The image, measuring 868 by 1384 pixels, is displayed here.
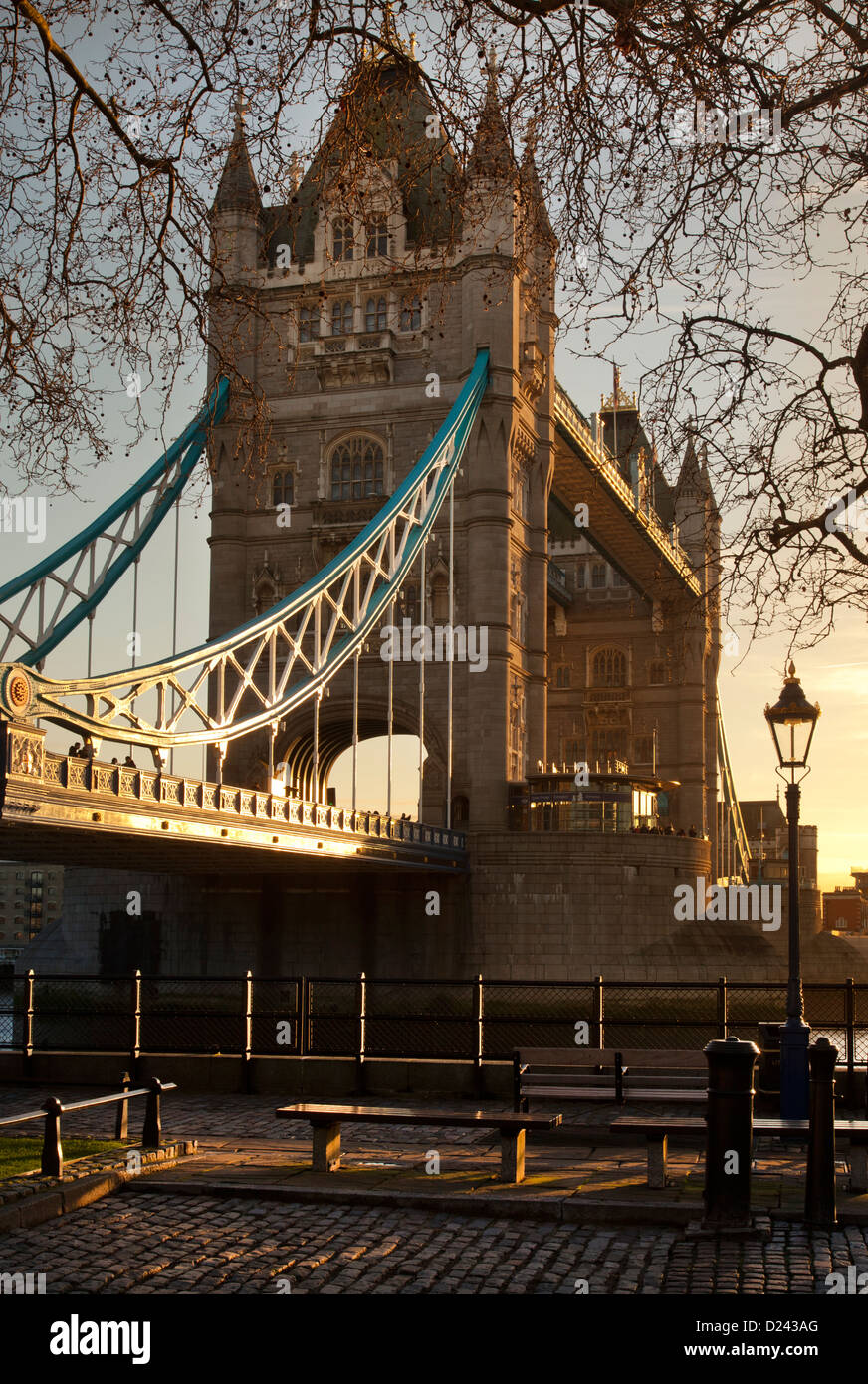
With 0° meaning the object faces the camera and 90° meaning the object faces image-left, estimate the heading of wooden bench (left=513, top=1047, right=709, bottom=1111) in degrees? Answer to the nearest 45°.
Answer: approximately 180°

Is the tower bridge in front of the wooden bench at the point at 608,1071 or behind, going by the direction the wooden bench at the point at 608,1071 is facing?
in front

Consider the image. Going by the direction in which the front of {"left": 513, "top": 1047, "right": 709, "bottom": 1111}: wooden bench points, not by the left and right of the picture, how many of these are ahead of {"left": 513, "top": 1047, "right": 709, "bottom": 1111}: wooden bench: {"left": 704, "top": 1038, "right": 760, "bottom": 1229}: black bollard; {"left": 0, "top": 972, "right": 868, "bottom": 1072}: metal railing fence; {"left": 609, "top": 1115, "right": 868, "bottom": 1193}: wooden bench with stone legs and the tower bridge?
2

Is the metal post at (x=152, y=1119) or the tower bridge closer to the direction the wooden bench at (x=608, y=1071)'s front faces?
the tower bridge

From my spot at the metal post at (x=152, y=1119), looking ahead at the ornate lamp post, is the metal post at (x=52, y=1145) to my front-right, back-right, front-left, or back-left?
back-right

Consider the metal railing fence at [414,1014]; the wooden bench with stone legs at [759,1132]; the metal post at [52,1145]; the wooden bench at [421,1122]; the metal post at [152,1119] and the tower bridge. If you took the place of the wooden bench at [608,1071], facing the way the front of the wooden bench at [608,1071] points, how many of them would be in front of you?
2

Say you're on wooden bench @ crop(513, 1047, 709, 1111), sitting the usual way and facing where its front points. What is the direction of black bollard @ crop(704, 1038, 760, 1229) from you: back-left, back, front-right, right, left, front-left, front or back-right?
back

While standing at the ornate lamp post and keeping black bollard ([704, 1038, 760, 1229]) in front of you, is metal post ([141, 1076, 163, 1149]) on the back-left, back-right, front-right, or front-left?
front-right

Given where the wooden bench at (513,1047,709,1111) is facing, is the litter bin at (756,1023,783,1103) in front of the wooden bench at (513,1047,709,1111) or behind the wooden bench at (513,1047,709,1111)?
in front

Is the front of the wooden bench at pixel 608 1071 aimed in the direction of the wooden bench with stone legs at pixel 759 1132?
no

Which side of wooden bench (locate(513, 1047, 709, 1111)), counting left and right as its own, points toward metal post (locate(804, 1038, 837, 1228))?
back

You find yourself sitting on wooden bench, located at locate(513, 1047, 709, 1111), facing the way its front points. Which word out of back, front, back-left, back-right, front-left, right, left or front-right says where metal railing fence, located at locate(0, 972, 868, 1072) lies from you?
front
